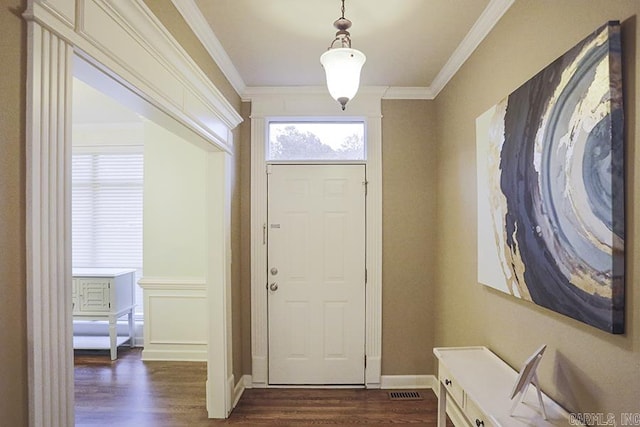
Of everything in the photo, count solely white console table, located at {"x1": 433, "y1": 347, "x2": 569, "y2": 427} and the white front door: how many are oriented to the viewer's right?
0

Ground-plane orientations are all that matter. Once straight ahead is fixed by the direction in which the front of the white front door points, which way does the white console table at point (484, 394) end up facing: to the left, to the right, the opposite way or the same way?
to the right

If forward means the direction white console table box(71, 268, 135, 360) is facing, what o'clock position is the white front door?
The white front door is roughly at 9 o'clock from the white console table.

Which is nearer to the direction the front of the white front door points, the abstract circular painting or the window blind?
the abstract circular painting

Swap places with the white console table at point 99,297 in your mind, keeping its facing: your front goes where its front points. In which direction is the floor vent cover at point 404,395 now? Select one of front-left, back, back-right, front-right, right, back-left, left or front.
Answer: left

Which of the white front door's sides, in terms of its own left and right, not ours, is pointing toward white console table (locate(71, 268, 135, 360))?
right

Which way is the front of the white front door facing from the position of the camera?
facing the viewer

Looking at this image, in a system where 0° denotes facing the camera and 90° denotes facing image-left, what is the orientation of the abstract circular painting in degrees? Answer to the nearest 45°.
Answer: approximately 45°
